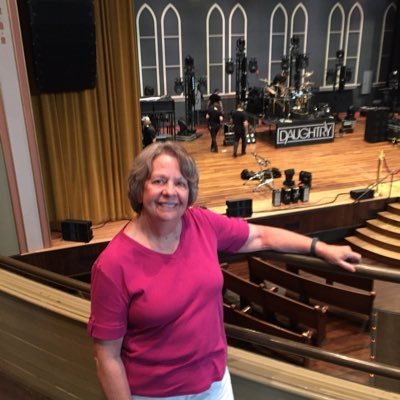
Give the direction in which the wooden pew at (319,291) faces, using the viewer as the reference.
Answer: facing away from the viewer and to the right of the viewer

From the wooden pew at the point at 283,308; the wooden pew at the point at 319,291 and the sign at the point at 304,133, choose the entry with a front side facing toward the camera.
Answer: the sign

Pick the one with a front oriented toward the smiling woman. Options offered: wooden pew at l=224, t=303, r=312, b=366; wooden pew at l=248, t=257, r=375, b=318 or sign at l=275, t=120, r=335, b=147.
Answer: the sign

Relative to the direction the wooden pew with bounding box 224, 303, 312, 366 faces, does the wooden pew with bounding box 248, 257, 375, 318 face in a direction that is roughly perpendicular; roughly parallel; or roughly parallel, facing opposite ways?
roughly parallel

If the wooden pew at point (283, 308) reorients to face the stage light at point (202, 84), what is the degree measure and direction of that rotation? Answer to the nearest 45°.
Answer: approximately 45° to its left

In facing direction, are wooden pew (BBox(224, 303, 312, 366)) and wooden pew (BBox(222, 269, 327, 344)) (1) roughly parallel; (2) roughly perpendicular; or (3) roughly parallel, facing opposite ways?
roughly parallel

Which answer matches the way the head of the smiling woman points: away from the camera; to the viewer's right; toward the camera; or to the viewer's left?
toward the camera

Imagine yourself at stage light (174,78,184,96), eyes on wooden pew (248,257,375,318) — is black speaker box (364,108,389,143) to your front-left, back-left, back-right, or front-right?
front-left

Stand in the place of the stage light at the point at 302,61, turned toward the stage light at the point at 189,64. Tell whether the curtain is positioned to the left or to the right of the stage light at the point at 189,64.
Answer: left

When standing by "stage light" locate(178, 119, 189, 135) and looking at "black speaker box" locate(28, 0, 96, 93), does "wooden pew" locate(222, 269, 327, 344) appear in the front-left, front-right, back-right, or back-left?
front-left

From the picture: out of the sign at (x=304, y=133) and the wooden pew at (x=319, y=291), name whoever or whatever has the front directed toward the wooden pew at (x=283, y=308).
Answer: the sign

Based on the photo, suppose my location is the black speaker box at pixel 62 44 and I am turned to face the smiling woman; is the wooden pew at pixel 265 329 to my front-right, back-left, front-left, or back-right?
front-left

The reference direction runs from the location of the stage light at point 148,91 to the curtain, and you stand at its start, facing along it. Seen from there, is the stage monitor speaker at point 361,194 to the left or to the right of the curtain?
left

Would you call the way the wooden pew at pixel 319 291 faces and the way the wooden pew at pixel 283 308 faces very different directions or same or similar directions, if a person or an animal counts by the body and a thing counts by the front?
same or similar directions
